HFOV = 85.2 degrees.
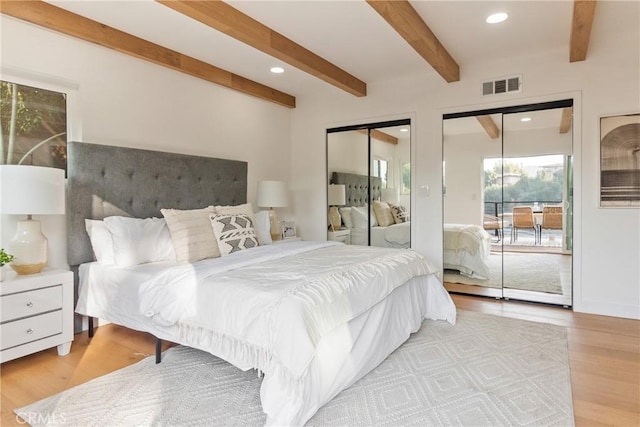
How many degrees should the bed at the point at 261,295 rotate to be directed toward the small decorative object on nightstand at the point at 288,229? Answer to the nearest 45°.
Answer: approximately 135° to its left

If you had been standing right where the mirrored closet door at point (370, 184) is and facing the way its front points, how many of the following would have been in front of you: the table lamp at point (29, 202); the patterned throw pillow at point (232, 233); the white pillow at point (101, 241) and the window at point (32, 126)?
4

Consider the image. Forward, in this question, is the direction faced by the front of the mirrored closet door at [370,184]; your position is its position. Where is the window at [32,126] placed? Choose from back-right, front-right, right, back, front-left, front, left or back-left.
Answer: front

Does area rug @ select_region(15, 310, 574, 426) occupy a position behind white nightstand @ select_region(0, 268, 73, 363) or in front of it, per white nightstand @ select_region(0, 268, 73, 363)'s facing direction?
in front

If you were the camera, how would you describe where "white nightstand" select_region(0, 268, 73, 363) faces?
facing the viewer and to the right of the viewer

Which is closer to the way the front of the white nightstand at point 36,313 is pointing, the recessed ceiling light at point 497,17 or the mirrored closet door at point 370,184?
the recessed ceiling light

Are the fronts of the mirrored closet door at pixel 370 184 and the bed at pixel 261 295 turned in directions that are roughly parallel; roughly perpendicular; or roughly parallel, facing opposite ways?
roughly perpendicular

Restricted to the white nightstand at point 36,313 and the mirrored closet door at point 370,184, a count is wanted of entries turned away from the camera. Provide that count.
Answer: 0

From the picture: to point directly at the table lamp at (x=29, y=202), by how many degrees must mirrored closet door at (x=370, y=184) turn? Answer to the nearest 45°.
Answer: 0° — it already faces it

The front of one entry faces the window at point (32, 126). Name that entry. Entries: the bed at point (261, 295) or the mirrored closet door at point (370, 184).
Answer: the mirrored closet door

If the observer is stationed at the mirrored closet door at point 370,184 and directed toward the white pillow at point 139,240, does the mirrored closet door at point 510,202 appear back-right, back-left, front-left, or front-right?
back-left

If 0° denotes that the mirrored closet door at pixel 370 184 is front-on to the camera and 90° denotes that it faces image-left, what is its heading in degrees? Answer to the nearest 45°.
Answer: approximately 45°

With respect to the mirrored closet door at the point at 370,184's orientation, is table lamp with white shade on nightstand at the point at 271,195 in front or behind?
in front

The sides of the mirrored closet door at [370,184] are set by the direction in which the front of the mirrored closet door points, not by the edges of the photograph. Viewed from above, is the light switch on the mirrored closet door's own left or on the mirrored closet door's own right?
on the mirrored closet door's own left

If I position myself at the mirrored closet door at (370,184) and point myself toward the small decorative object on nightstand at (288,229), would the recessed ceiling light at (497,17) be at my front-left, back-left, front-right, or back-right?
back-left

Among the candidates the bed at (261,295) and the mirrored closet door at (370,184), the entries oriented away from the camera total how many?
0

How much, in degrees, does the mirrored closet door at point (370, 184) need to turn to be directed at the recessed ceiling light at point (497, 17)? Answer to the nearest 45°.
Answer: approximately 90° to its left
